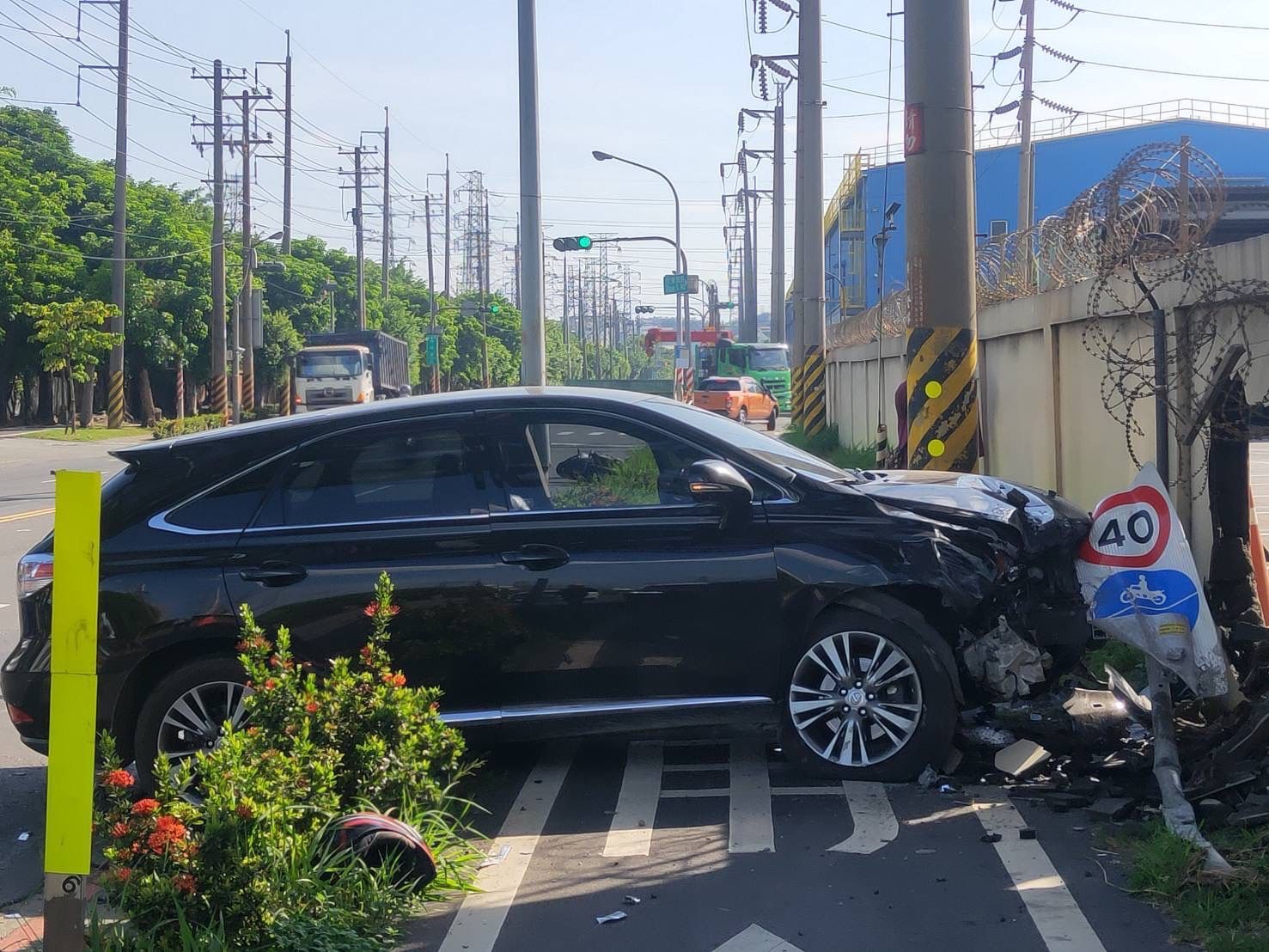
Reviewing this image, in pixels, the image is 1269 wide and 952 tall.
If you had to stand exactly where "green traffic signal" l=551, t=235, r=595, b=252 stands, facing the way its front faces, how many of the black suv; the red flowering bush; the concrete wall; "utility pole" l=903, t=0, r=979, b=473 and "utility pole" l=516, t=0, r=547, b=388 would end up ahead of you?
5

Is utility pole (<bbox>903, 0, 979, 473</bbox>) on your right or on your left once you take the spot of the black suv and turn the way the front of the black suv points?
on your left

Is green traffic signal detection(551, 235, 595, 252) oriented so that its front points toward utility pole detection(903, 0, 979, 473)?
yes

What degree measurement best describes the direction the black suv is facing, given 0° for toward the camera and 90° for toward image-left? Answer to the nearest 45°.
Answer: approximately 270°

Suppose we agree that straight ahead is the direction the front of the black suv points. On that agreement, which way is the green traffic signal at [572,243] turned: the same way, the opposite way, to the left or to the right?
to the right

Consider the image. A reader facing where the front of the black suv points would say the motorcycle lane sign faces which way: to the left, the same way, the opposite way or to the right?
to the right

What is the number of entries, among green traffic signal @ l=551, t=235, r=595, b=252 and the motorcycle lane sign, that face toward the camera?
2

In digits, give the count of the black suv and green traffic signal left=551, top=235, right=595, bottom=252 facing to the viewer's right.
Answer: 1

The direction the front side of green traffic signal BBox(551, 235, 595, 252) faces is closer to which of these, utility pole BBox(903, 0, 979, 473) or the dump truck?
the utility pole

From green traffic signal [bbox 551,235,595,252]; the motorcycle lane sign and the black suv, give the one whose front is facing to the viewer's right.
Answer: the black suv
